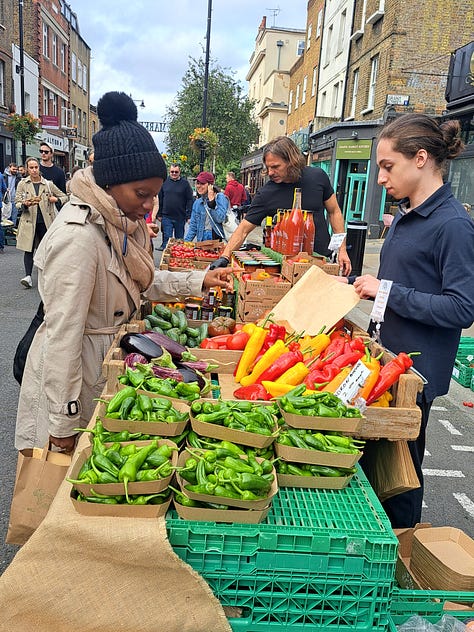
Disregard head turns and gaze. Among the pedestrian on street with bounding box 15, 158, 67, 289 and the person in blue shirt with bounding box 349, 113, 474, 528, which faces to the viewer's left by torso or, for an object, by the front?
the person in blue shirt

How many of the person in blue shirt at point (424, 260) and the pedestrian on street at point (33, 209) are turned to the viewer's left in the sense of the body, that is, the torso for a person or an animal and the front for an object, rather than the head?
1

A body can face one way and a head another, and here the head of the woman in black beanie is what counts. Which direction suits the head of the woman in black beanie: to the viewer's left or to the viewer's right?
to the viewer's right

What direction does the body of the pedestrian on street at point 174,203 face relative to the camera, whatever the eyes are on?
toward the camera

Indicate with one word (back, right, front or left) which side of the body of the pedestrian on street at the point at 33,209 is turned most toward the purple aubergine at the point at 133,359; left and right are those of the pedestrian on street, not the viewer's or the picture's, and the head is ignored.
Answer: front

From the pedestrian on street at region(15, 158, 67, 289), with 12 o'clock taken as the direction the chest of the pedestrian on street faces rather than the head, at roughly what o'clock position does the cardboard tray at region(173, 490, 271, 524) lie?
The cardboard tray is roughly at 12 o'clock from the pedestrian on street.

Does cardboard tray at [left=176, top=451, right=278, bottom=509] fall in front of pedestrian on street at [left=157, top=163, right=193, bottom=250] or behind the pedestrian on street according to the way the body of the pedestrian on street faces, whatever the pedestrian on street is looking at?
in front

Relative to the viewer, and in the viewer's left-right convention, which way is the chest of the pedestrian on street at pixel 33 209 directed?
facing the viewer

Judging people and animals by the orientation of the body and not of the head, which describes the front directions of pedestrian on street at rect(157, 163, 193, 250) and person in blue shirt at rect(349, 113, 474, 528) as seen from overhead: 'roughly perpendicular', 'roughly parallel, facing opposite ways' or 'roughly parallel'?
roughly perpendicular

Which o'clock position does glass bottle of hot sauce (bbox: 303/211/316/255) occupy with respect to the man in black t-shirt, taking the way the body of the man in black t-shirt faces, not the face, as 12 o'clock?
The glass bottle of hot sauce is roughly at 10 o'clock from the man in black t-shirt.

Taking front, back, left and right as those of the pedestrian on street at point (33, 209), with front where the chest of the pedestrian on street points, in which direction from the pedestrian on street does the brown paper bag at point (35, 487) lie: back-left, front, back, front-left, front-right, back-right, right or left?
front

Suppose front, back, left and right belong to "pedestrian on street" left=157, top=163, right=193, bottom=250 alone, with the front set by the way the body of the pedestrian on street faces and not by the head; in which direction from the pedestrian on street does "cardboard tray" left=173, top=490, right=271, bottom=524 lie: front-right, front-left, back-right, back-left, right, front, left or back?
front

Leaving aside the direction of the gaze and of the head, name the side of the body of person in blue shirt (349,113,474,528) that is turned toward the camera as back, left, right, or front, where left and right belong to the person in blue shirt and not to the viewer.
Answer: left

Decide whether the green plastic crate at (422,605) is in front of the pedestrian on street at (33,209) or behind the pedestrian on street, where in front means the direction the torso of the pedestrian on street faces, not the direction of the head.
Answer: in front

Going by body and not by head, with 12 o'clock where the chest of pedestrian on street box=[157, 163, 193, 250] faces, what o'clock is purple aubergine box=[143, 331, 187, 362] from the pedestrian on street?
The purple aubergine is roughly at 12 o'clock from the pedestrian on street.

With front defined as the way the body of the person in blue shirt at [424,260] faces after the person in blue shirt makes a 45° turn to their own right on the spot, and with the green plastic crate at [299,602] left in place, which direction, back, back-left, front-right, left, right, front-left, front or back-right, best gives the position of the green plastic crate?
back-left

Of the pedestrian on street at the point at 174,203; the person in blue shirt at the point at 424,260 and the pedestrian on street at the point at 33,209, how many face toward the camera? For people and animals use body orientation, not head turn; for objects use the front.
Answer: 2

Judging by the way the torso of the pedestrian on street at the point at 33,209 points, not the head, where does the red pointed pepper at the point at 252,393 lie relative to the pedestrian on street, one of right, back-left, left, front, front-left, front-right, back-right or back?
front
